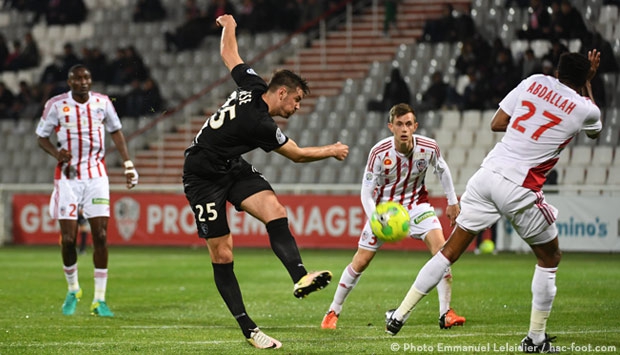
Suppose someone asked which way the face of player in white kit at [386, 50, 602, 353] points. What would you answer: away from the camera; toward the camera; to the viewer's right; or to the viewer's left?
away from the camera

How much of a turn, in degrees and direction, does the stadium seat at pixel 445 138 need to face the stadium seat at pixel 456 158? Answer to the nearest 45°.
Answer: approximately 45° to its left

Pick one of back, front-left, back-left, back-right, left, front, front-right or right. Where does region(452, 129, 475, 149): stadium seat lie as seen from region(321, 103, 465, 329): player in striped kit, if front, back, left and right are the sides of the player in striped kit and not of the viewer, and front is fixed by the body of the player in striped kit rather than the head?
back

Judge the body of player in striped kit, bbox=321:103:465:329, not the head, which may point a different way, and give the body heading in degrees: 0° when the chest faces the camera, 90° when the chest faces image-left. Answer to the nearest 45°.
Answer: approximately 0°

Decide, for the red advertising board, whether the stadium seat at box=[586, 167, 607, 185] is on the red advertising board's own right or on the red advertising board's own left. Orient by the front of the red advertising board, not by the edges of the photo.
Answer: on the red advertising board's own left
